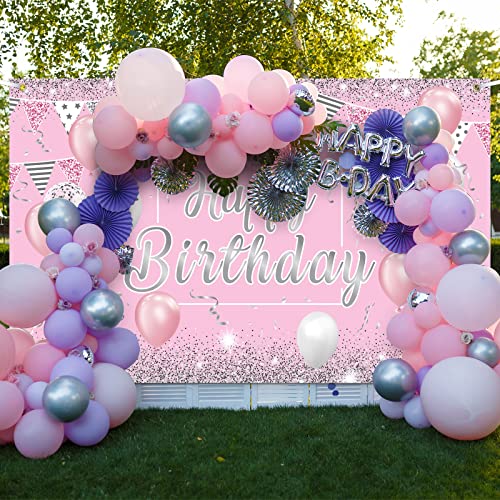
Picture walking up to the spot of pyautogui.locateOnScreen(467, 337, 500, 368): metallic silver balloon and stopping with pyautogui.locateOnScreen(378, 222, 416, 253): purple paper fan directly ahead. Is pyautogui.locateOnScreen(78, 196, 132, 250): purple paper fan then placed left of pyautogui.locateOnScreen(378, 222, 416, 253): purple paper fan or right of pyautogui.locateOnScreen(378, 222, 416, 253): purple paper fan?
left

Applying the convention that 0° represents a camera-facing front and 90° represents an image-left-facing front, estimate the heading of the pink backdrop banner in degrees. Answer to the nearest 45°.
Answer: approximately 0°

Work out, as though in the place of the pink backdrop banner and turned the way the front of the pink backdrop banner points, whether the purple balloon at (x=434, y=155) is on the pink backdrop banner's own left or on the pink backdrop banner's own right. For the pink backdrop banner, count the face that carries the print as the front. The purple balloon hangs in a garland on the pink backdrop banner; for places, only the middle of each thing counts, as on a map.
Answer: on the pink backdrop banner's own left

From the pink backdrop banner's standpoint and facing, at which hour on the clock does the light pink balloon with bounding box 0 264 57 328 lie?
The light pink balloon is roughly at 2 o'clock from the pink backdrop banner.

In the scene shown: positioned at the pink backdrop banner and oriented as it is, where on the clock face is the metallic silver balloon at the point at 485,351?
The metallic silver balloon is roughly at 10 o'clock from the pink backdrop banner.
